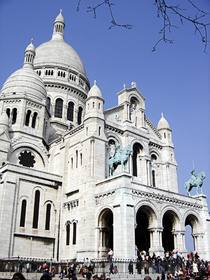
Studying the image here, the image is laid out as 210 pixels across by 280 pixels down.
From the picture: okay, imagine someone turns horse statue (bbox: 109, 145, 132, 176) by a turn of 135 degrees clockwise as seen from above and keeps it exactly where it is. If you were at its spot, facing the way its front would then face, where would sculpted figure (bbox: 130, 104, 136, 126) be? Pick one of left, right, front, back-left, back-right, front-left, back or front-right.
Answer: right
